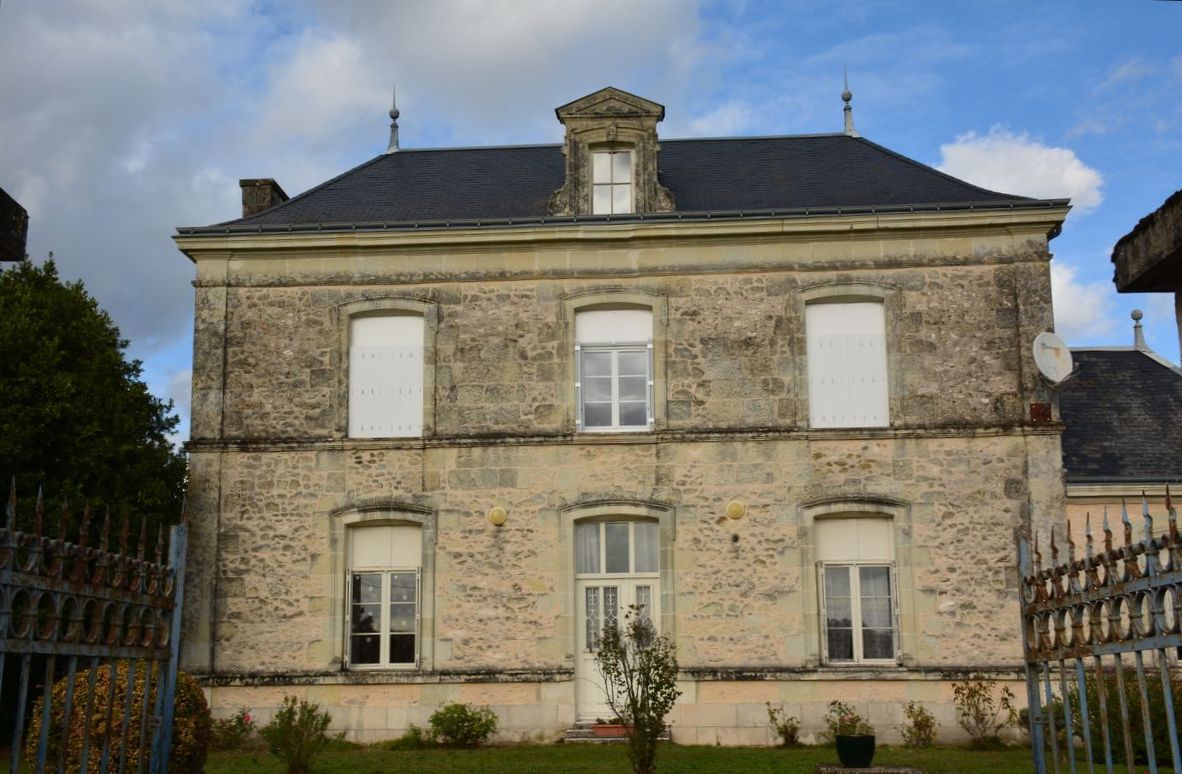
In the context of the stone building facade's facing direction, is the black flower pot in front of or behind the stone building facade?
in front

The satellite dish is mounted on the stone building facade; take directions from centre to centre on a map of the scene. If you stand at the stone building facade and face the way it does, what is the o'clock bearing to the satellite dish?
The satellite dish is roughly at 9 o'clock from the stone building facade.

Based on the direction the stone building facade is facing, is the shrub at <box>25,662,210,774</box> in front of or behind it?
in front

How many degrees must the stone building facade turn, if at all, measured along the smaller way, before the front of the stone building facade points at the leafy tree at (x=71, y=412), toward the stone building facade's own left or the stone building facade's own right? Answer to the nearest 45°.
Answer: approximately 90° to the stone building facade's own right

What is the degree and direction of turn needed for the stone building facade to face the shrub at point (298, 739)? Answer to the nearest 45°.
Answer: approximately 45° to its right

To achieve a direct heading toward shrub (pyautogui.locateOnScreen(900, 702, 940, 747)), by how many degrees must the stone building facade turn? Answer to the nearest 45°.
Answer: approximately 90° to its left

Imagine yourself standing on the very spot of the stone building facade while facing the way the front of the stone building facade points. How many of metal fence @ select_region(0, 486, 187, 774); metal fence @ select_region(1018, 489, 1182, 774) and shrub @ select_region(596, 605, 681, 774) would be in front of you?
3

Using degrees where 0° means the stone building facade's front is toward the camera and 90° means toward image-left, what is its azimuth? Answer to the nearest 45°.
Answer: approximately 0°

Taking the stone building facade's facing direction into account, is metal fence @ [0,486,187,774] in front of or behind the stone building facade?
in front
